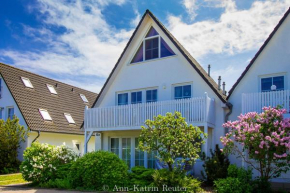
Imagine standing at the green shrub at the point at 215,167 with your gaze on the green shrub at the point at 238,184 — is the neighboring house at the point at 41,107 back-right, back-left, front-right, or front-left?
back-right

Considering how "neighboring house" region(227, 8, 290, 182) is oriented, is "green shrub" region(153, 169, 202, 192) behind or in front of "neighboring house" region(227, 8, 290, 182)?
in front

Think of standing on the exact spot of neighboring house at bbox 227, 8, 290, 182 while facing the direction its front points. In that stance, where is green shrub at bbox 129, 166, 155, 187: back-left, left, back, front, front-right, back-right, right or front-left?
front-right

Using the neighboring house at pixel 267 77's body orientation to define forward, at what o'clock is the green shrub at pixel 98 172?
The green shrub is roughly at 2 o'clock from the neighboring house.

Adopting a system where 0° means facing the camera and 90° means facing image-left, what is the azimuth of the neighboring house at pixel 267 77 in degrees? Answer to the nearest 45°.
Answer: approximately 0°
